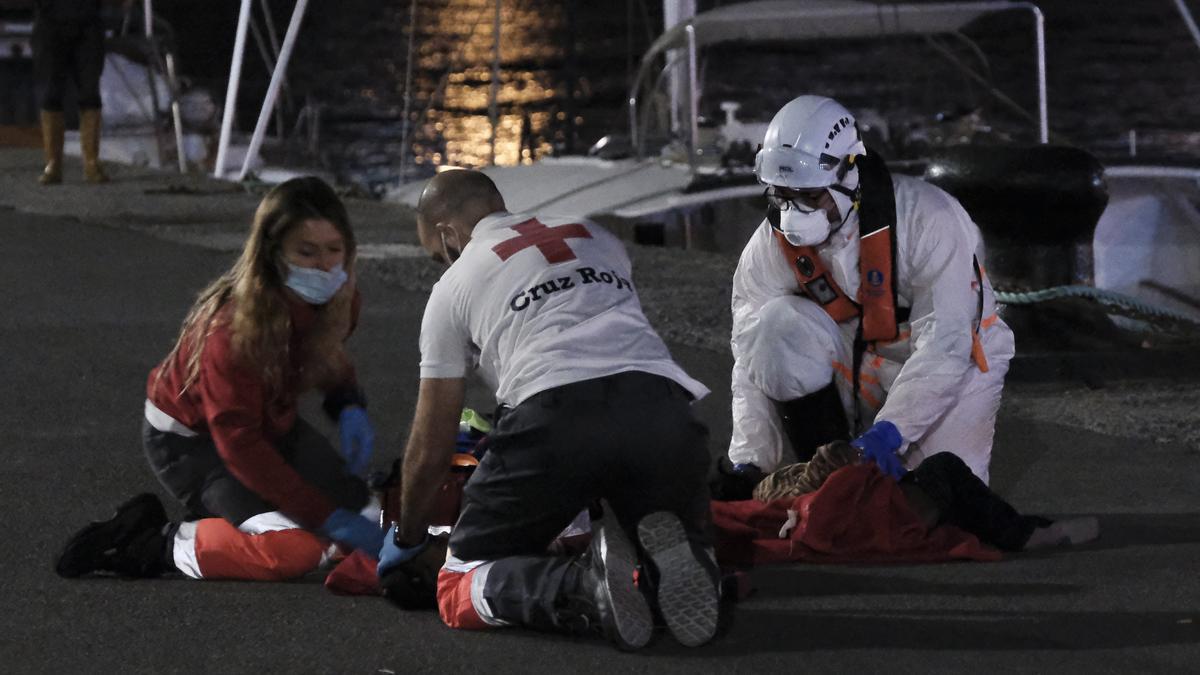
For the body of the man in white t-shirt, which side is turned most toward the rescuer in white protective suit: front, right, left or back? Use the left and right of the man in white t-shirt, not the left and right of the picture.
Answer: right

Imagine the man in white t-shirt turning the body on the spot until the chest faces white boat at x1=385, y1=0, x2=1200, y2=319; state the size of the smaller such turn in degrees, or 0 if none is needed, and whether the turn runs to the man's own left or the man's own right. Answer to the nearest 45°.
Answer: approximately 45° to the man's own right

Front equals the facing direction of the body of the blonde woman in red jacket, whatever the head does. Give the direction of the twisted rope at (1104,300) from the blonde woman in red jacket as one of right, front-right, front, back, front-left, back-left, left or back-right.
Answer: left

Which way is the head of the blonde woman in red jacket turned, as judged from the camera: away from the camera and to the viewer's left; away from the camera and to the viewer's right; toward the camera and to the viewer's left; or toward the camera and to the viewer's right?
toward the camera and to the viewer's right

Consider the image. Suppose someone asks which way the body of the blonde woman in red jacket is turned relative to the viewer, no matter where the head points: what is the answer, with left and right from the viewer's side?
facing the viewer and to the right of the viewer

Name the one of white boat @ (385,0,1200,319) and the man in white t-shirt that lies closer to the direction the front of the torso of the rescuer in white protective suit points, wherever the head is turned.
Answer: the man in white t-shirt

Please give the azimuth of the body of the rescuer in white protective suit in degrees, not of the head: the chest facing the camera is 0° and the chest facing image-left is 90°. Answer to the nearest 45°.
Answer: approximately 45°

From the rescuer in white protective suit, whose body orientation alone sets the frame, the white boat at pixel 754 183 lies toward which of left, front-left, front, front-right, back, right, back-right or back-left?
back-right

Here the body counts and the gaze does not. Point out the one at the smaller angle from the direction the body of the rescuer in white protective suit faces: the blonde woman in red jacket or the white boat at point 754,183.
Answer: the blonde woman in red jacket

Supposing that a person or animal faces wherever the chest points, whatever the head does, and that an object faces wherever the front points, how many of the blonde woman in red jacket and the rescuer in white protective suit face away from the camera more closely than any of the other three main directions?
0

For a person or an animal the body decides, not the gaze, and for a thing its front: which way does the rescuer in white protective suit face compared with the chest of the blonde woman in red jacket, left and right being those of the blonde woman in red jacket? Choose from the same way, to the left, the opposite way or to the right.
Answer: to the right

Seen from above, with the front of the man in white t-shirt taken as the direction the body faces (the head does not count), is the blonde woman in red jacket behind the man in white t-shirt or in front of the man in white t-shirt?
in front

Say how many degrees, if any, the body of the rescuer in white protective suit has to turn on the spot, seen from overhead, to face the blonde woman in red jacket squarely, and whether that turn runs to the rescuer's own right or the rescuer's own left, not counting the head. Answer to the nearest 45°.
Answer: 0° — they already face them

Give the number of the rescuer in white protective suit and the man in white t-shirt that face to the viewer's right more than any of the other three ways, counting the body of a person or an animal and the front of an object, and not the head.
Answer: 0

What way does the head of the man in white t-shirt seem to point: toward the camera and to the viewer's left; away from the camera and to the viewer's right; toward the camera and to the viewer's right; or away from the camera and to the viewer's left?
away from the camera and to the viewer's left
